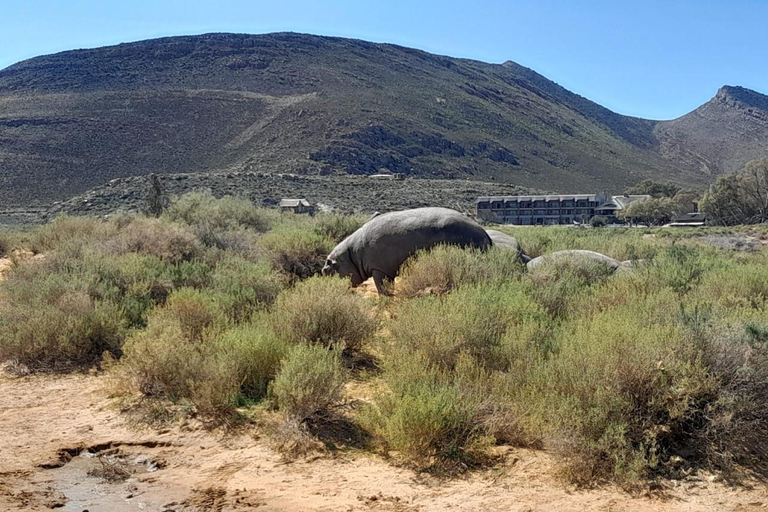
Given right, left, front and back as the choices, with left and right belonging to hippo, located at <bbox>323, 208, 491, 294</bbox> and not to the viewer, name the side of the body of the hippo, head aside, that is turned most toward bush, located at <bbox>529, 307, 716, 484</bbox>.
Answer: left

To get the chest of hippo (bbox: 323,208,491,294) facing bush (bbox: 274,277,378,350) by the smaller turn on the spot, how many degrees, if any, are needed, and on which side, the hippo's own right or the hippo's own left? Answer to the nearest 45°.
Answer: approximately 90° to the hippo's own left

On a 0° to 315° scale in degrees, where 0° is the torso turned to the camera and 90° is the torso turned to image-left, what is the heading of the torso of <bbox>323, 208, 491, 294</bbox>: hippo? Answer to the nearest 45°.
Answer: approximately 90°

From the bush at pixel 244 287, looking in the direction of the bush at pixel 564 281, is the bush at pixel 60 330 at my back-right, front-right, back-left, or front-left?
back-right

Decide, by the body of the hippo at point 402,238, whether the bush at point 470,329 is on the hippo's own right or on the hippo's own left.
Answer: on the hippo's own left

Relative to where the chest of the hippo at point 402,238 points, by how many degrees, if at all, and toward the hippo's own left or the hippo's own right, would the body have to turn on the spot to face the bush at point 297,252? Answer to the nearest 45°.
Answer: approximately 45° to the hippo's own right

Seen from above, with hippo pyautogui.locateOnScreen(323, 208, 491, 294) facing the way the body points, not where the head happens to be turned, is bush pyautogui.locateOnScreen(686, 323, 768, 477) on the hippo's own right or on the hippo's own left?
on the hippo's own left

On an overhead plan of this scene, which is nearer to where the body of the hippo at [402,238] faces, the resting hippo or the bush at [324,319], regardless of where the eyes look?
the bush

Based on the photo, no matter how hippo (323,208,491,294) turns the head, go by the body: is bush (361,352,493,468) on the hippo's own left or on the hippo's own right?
on the hippo's own left
